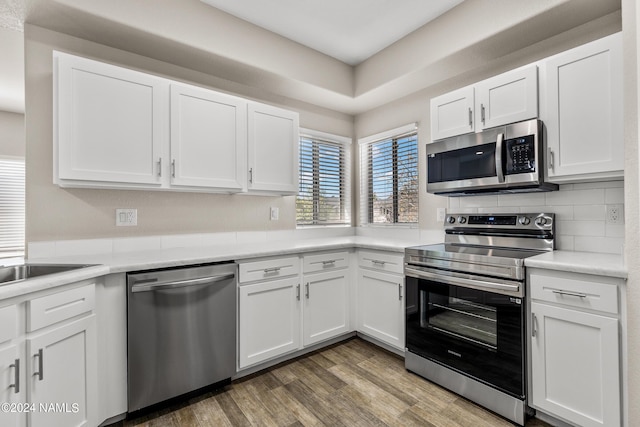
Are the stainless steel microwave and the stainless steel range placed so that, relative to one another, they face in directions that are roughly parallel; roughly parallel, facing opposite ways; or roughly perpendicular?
roughly parallel

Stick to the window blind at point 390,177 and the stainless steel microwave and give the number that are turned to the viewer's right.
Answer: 0

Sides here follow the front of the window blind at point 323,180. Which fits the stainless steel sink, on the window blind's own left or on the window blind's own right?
on the window blind's own right

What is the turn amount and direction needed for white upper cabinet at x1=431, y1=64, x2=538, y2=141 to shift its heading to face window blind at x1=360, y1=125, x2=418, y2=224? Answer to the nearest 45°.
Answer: approximately 90° to its right

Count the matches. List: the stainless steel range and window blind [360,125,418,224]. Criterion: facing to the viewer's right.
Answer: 0

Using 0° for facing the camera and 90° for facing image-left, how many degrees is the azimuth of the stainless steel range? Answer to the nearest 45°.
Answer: approximately 45°

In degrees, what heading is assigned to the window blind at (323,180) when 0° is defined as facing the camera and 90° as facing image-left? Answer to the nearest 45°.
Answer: approximately 315°

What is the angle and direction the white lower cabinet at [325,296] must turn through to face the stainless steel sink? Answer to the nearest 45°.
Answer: approximately 90° to its right

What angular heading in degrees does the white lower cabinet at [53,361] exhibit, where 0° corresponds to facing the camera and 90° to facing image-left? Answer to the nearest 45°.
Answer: approximately 315°

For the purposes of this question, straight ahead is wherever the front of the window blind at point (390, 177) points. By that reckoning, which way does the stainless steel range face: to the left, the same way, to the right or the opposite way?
the same way

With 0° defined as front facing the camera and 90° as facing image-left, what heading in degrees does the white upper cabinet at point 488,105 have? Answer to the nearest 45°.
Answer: approximately 45°

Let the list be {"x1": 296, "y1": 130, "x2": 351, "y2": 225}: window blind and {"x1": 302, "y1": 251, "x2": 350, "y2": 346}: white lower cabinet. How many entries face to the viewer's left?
0

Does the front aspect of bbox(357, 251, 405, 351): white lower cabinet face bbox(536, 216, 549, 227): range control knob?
no

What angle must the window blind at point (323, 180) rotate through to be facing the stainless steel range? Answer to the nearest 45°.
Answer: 0° — it already faces it
